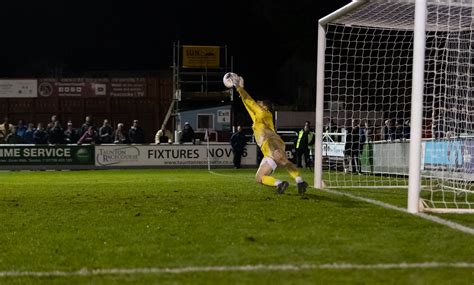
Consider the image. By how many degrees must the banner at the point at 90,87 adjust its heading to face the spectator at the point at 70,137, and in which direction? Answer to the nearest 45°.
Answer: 0° — it already faces them

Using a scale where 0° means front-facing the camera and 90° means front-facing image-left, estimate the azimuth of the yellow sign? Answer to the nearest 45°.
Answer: approximately 0°

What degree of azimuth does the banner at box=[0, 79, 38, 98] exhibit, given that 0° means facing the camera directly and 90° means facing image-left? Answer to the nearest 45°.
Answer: approximately 0°

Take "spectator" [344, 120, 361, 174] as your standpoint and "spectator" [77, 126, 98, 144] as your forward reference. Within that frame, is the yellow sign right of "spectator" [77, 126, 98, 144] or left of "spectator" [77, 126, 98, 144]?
right

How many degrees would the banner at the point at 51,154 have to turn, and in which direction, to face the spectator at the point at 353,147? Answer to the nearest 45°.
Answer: approximately 45° to its left
